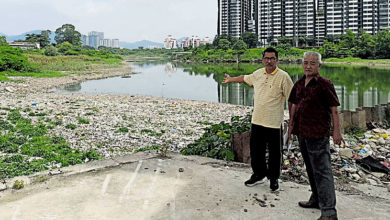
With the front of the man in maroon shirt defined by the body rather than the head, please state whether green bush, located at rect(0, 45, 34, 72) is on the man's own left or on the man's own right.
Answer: on the man's own right

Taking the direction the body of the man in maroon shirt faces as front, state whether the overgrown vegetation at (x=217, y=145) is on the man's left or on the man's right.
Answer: on the man's right

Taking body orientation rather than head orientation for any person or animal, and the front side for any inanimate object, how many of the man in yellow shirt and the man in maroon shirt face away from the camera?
0

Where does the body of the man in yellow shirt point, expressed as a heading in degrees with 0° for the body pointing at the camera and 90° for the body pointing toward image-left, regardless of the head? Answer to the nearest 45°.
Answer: approximately 0°

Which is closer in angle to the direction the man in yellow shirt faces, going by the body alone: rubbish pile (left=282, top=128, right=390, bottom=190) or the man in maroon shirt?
the man in maroon shirt

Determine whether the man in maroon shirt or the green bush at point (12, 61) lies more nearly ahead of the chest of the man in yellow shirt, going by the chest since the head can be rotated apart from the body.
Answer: the man in maroon shirt

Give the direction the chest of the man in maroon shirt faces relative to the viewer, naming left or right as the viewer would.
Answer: facing the viewer and to the left of the viewer

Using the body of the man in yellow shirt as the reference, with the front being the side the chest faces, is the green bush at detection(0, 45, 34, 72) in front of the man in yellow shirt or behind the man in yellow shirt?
behind

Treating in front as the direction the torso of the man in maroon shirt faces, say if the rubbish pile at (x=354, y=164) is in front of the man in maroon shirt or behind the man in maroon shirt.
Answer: behind
